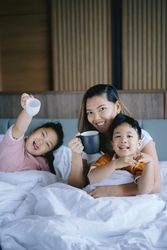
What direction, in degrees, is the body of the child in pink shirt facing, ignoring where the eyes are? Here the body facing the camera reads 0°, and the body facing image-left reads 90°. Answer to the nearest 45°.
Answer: approximately 0°

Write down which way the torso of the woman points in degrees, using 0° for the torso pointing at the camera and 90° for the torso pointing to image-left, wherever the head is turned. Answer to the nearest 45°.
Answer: approximately 45°

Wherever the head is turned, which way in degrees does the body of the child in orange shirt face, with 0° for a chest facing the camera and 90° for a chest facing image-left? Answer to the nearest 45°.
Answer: approximately 0°
